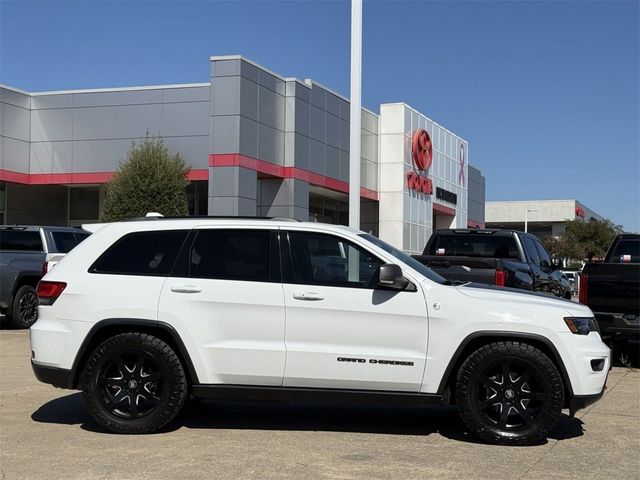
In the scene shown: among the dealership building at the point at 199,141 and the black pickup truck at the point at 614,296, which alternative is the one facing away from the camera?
the black pickup truck

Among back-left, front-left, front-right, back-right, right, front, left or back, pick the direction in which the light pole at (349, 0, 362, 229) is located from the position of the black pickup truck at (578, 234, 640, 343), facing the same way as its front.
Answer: left

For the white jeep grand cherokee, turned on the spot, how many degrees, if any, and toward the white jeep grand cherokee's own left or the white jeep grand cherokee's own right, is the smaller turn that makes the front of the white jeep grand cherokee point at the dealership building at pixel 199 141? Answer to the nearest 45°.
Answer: approximately 90° to the white jeep grand cherokee's own left

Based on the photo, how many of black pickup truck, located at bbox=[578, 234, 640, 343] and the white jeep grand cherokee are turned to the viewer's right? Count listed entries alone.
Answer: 1

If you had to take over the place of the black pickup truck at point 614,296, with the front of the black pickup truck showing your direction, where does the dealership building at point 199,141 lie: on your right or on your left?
on your left

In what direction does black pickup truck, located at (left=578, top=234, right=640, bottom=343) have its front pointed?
away from the camera

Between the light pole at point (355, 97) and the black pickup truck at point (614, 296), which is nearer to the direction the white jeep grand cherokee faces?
the black pickup truck

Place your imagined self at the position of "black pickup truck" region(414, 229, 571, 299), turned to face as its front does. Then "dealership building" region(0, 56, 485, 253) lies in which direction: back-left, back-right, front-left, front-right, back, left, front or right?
left

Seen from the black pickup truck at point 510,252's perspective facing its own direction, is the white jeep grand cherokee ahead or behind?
behind

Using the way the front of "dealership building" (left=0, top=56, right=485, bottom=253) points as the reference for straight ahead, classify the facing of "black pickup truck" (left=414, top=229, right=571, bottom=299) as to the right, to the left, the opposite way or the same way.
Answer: to the left

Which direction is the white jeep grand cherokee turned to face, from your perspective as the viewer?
facing to the right of the viewer

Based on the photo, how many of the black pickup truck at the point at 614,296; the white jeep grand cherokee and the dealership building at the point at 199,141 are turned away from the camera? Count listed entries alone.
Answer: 1

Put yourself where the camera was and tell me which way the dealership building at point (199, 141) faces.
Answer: facing the viewer and to the right of the viewer

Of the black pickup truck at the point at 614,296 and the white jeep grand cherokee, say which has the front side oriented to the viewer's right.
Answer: the white jeep grand cherokee

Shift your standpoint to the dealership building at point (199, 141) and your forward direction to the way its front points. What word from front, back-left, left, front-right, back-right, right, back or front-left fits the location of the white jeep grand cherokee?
front-right

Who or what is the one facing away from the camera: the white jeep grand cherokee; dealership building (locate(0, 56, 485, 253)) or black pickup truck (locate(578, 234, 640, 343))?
the black pickup truck

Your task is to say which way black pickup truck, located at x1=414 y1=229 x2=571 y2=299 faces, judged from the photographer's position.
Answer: facing away from the viewer and to the right of the viewer
